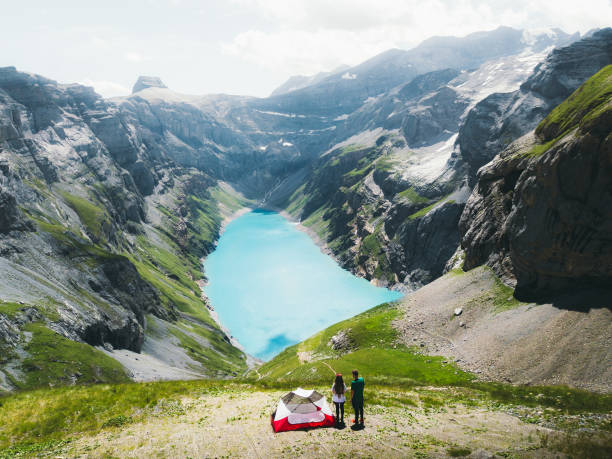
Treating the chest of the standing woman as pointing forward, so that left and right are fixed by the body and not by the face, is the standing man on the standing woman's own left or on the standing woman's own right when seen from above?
on the standing woman's own right

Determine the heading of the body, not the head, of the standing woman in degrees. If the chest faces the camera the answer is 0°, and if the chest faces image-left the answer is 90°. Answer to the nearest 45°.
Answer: approximately 180°

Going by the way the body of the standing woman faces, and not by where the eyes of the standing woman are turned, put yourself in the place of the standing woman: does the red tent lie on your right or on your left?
on your left
